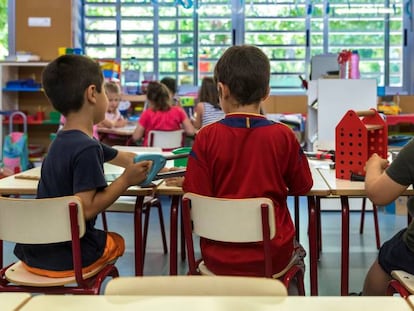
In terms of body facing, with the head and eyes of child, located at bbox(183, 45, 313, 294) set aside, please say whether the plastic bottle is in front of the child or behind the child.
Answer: in front

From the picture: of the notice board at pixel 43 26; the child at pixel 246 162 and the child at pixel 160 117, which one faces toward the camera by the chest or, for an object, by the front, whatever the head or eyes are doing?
the notice board

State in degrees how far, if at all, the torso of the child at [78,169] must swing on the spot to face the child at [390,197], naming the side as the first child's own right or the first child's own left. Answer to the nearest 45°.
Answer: approximately 45° to the first child's own right

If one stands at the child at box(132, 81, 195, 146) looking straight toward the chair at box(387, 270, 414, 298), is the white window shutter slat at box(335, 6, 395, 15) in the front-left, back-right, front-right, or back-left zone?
back-left

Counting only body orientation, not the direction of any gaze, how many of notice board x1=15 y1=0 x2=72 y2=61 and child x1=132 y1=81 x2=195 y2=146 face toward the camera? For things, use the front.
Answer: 1

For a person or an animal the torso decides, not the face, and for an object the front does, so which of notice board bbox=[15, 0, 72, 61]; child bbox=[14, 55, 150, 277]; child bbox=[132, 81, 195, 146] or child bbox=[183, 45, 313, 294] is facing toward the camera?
the notice board

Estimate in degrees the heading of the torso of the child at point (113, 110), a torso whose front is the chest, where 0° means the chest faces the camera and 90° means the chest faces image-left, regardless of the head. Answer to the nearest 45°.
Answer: approximately 0°

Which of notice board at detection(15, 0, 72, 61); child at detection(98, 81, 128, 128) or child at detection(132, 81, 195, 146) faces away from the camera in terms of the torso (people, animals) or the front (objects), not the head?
child at detection(132, 81, 195, 146)

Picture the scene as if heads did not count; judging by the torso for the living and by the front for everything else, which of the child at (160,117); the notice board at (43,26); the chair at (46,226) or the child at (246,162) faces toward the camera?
the notice board

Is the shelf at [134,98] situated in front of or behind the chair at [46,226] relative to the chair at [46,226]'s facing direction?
in front

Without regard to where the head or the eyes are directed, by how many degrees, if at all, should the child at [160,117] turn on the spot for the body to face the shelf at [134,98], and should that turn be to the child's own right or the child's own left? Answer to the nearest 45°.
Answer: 0° — they already face it

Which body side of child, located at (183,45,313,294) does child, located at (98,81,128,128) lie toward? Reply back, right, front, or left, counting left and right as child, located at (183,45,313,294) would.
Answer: front

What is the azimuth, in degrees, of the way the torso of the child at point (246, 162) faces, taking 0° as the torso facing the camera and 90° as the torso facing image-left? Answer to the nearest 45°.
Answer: approximately 180°

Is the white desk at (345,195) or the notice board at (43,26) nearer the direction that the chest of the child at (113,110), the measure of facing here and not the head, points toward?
the white desk

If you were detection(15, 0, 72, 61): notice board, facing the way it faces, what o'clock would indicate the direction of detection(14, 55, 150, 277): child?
The child is roughly at 12 o'clock from the notice board.

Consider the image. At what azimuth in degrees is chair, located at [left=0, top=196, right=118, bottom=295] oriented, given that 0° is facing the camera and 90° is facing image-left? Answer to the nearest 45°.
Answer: approximately 225°

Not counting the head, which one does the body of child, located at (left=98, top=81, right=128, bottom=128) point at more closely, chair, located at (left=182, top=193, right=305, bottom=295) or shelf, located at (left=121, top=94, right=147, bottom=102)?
the chair

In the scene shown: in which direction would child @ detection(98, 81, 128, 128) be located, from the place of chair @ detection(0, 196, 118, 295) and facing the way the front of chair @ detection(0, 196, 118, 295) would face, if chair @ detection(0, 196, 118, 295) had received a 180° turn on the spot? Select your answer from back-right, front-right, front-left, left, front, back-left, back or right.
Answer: back-right

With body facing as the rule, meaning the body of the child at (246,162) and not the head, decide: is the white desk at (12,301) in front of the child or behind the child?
behind

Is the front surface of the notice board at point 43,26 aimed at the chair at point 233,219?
yes
